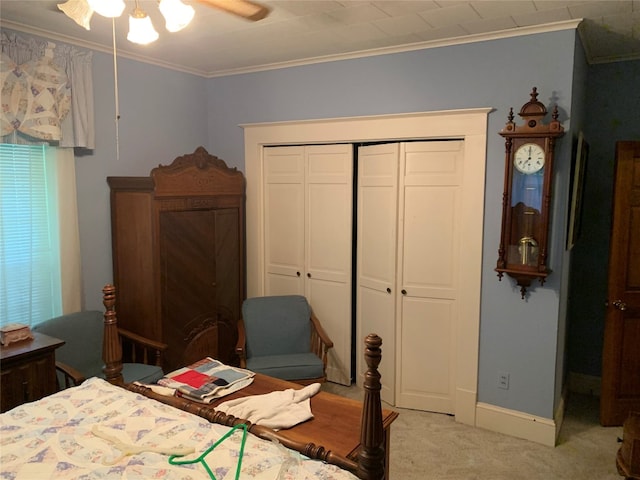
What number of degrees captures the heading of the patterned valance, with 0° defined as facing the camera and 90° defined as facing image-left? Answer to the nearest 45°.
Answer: approximately 315°

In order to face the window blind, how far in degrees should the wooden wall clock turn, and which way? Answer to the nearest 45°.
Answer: approximately 45° to its right

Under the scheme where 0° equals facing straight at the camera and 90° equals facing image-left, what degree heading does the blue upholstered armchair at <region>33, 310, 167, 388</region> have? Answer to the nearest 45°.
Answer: approximately 315°

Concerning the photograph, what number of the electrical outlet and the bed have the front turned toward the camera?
1

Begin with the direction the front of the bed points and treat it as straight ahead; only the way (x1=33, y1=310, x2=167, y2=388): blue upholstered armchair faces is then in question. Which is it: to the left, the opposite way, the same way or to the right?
to the right

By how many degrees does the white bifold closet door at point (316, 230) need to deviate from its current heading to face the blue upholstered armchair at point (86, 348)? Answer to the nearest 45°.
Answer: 0° — it already faces it

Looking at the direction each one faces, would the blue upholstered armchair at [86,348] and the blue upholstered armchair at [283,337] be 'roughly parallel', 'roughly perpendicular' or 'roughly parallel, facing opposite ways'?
roughly perpendicular

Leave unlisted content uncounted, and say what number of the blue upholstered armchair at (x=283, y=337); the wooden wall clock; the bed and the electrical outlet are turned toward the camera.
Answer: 3
